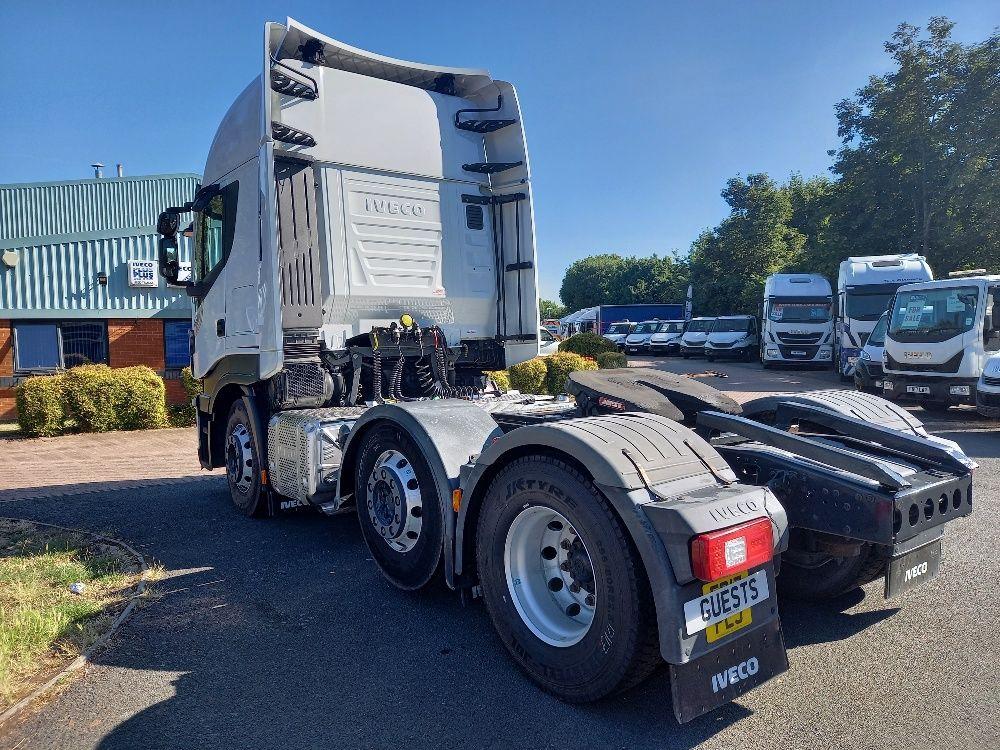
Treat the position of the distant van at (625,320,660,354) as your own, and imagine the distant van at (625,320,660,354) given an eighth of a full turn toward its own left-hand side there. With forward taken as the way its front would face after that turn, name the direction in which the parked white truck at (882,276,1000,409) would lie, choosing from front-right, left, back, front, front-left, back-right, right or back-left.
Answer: front

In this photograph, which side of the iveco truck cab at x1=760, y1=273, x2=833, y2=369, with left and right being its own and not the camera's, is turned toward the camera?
front

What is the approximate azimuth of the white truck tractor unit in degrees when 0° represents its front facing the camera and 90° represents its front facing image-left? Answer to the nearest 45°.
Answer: approximately 135°

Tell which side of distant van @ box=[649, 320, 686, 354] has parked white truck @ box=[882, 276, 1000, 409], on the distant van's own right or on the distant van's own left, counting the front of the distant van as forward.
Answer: on the distant van's own left

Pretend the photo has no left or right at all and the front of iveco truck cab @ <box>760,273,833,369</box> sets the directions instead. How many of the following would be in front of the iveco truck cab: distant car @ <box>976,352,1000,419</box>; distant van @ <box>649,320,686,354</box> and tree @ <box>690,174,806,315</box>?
1

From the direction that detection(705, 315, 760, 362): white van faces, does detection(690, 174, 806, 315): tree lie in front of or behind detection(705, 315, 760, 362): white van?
behind

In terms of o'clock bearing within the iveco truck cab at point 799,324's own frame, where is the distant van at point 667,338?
The distant van is roughly at 5 o'clock from the iveco truck cab.

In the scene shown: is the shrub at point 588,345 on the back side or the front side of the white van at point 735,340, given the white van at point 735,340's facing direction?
on the front side

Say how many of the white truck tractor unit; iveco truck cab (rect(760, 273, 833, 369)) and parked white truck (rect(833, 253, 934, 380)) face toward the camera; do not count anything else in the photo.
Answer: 2

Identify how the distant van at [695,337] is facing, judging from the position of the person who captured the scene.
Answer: facing the viewer and to the left of the viewer

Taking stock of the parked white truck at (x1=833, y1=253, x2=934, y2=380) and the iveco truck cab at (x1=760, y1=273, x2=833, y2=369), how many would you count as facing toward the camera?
2

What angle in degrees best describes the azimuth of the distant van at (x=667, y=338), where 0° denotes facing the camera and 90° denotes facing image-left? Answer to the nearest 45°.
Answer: approximately 45°
